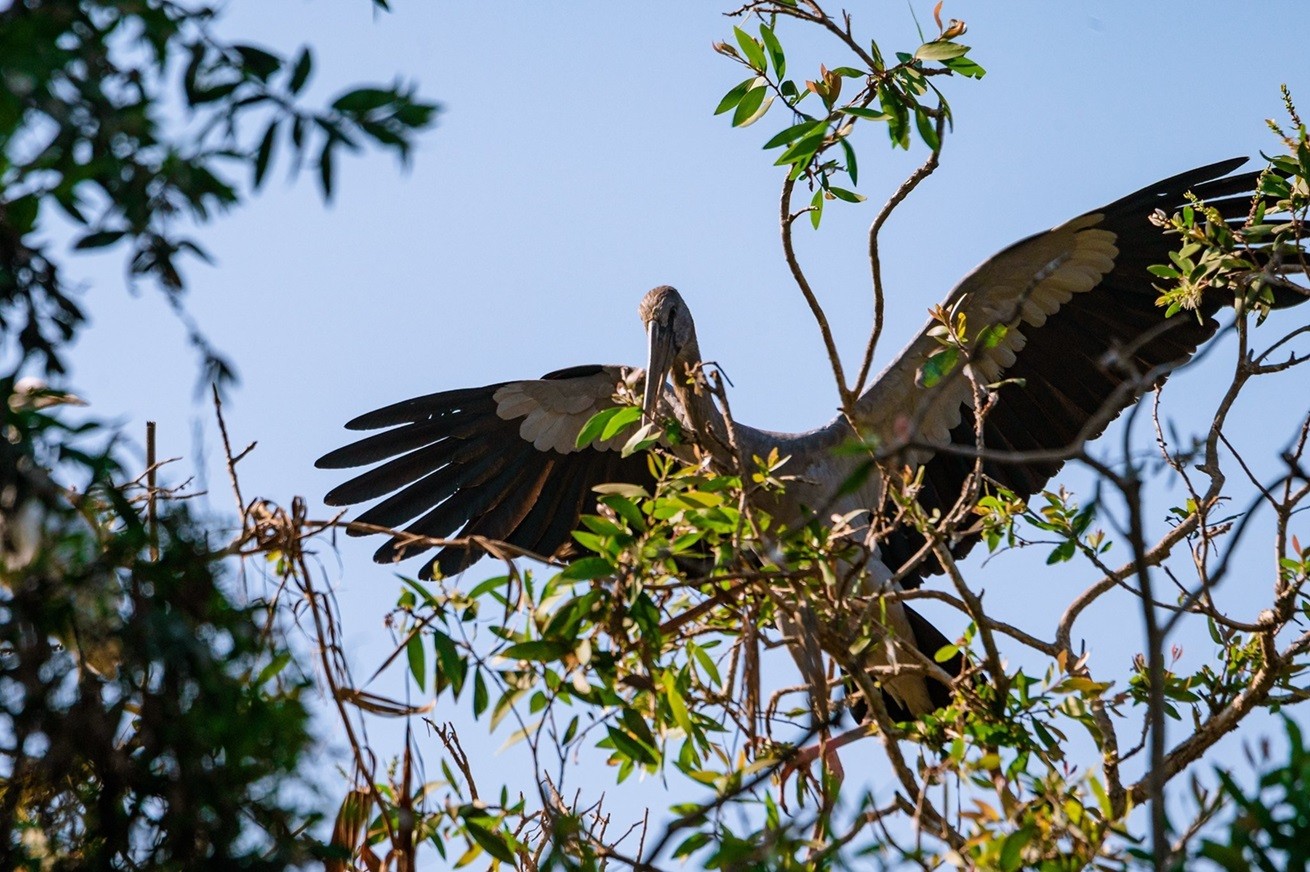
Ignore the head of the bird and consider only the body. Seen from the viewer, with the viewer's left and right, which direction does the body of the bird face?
facing the viewer and to the left of the viewer
